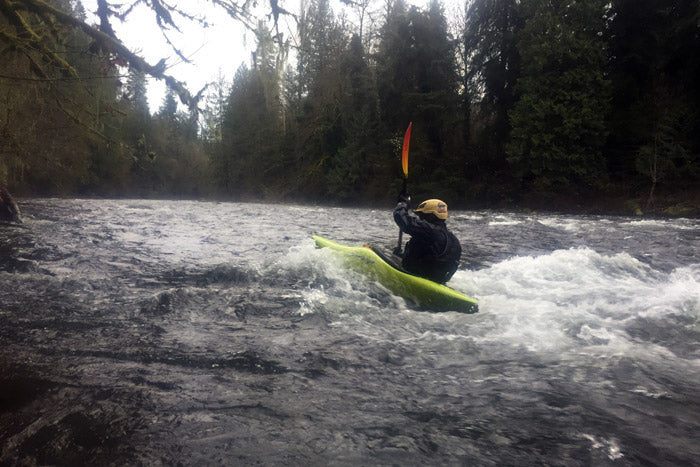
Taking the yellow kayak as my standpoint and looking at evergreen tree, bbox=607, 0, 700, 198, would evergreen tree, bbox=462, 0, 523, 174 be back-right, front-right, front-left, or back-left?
front-left

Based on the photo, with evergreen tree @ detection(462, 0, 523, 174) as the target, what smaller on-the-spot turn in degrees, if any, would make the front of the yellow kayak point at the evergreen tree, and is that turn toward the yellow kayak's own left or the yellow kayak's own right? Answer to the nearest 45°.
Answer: approximately 45° to the yellow kayak's own right

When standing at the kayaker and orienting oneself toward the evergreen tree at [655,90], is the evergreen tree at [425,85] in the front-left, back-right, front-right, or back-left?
front-left

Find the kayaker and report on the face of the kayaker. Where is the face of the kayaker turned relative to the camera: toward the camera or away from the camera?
away from the camera

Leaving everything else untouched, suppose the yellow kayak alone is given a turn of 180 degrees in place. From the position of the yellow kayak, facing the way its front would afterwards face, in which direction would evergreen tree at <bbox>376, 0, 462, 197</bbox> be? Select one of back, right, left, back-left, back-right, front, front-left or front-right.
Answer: back-left

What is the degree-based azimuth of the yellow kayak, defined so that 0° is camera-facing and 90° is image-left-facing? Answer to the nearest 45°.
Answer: approximately 135°

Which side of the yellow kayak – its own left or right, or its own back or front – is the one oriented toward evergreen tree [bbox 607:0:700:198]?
right

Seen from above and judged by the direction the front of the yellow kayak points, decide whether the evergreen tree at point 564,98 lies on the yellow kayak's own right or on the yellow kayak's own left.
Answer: on the yellow kayak's own right
